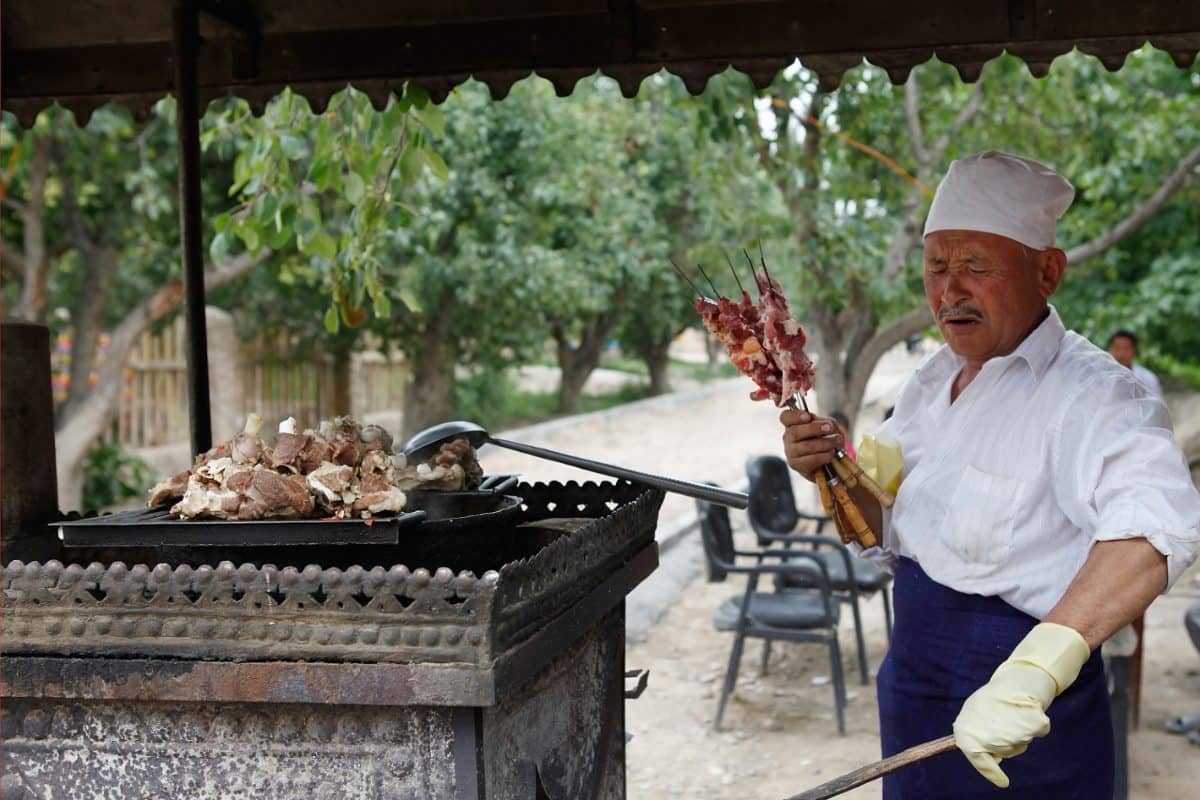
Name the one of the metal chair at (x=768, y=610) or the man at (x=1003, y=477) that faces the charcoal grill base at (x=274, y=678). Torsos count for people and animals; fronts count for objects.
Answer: the man

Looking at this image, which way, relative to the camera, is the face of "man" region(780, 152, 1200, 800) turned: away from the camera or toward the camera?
toward the camera

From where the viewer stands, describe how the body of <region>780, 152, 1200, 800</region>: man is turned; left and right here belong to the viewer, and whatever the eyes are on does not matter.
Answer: facing the viewer and to the left of the viewer

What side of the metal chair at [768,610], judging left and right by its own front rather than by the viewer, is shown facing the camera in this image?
right

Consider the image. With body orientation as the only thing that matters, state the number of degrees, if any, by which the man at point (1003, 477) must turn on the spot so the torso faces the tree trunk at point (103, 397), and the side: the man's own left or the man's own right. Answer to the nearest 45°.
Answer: approximately 90° to the man's own right

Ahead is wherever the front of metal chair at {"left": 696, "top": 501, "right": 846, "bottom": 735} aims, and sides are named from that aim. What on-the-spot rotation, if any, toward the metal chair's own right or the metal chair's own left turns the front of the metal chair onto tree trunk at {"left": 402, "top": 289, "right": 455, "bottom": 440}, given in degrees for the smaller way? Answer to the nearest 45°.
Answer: approximately 135° to the metal chair's own left

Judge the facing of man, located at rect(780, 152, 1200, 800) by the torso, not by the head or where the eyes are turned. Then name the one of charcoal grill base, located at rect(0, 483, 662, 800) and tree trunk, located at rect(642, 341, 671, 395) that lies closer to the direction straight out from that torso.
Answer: the charcoal grill base

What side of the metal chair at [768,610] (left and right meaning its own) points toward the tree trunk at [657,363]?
left

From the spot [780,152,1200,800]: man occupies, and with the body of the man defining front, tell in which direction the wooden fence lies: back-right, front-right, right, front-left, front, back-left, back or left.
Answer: right

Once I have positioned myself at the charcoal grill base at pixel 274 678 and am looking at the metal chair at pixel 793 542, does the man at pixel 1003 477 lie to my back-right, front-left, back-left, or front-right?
front-right
